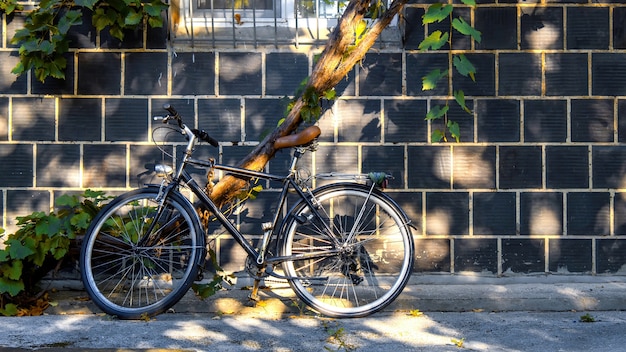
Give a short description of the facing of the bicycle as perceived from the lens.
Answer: facing to the left of the viewer

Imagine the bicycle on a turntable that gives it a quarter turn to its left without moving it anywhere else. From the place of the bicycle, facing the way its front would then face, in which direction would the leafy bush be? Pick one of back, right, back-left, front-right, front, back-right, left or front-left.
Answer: right

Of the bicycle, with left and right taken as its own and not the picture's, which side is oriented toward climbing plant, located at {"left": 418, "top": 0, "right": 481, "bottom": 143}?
back
